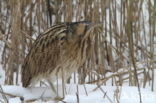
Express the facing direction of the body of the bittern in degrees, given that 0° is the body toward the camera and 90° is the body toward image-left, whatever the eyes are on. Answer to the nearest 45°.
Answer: approximately 270°
